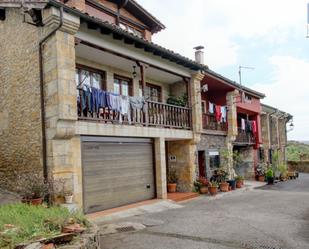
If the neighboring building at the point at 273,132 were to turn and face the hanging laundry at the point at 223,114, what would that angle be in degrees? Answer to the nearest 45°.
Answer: approximately 45° to its right

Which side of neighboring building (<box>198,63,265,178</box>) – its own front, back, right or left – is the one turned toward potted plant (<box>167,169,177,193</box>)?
right

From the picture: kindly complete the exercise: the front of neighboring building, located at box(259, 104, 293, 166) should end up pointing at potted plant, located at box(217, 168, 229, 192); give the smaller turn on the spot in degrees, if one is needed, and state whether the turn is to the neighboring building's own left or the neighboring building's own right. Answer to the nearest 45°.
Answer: approximately 45° to the neighboring building's own right

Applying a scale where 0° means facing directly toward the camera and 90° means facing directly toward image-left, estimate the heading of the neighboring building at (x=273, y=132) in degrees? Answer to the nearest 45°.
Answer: approximately 315°

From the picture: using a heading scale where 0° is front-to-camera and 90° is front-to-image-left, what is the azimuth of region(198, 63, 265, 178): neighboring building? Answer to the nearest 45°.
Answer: approximately 315°

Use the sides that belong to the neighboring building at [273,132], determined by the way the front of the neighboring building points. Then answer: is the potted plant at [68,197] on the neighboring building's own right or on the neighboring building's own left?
on the neighboring building's own right
